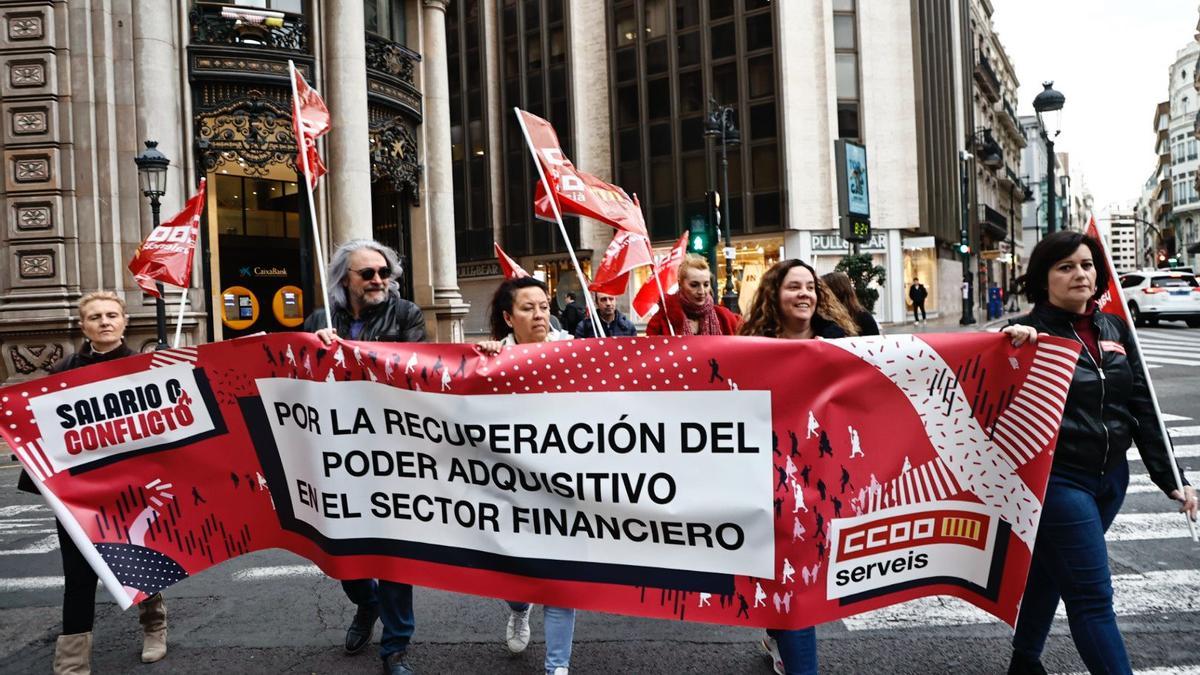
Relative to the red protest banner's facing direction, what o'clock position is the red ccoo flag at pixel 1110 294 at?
The red ccoo flag is roughly at 9 o'clock from the red protest banner.

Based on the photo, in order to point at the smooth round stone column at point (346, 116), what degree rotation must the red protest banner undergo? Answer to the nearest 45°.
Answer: approximately 180°

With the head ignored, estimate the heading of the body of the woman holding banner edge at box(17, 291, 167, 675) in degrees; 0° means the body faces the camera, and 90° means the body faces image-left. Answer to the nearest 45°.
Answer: approximately 0°

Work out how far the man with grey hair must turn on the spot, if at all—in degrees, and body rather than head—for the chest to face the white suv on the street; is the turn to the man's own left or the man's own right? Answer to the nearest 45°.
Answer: approximately 135° to the man's own left

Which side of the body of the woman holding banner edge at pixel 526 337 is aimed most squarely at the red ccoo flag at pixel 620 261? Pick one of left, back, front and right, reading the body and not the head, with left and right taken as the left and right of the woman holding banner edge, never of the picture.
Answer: back

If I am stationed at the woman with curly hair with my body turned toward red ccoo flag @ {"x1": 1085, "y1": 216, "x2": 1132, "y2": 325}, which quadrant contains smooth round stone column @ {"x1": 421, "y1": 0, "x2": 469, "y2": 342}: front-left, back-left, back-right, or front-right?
back-left
